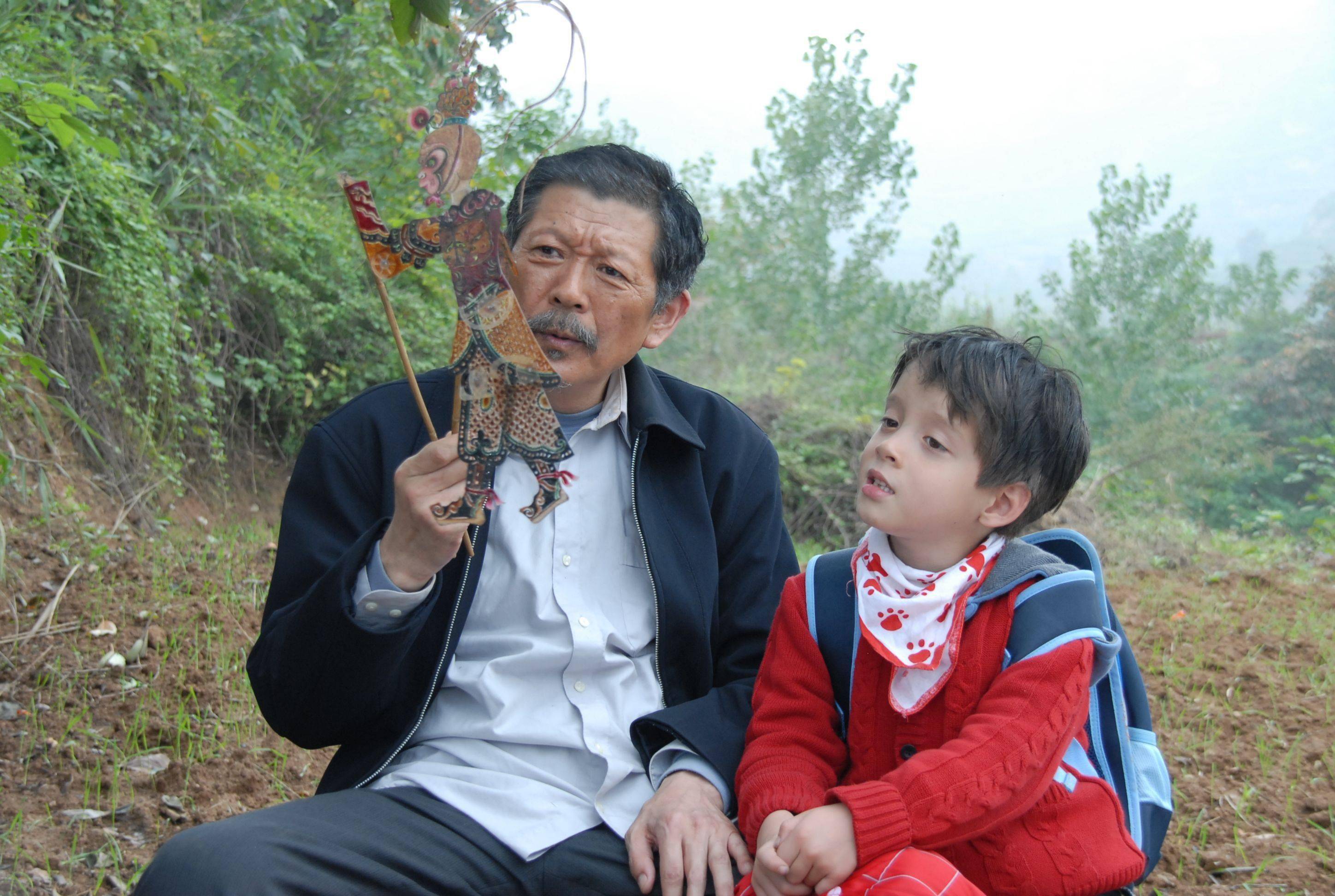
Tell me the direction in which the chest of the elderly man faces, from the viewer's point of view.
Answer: toward the camera

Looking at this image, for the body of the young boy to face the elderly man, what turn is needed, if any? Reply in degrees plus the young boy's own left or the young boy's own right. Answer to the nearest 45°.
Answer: approximately 45° to the young boy's own right

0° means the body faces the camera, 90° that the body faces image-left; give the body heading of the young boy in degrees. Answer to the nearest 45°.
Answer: approximately 45°

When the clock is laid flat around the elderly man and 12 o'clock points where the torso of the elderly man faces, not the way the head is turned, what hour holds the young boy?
The young boy is roughly at 10 o'clock from the elderly man.

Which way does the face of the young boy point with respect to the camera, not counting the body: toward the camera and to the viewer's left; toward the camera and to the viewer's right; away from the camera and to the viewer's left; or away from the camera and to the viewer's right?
toward the camera and to the viewer's left

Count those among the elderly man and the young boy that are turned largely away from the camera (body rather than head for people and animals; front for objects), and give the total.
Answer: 0

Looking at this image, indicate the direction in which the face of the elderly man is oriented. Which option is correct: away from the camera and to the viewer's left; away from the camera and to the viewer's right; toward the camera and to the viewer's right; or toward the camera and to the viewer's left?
toward the camera and to the viewer's left
